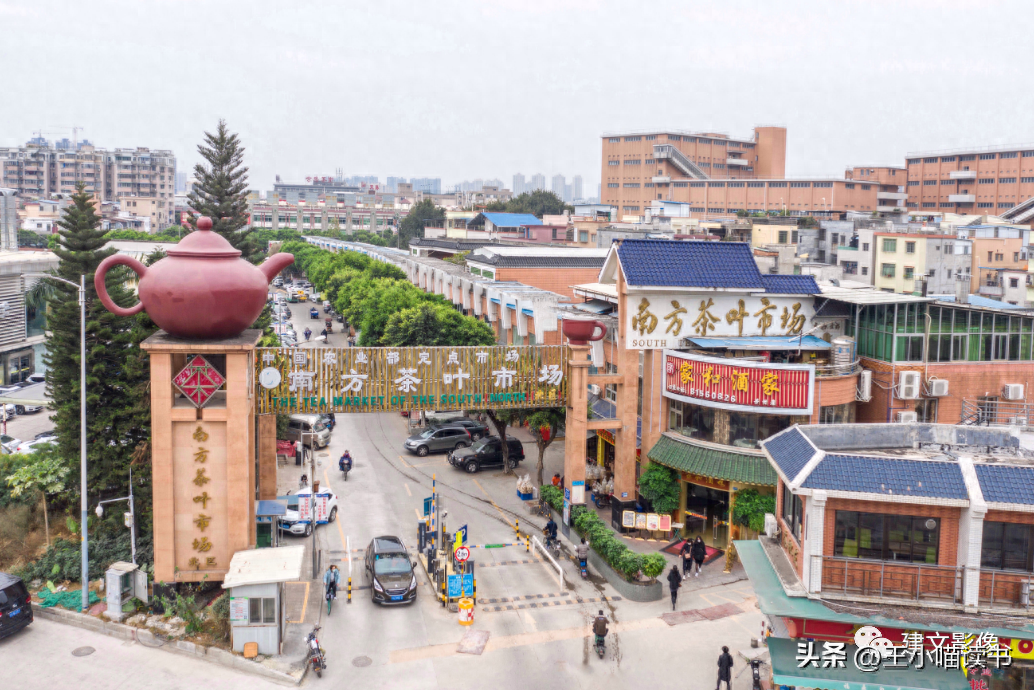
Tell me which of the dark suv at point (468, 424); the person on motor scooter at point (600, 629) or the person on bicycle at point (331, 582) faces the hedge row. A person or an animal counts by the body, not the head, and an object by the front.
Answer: the person on motor scooter at point (600, 629)

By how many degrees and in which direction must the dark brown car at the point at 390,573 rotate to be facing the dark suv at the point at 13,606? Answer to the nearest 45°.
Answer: approximately 90° to its right

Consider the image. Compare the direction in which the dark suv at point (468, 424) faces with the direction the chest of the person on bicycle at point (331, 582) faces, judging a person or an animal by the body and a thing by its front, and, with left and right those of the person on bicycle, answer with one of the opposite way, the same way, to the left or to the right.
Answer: to the right

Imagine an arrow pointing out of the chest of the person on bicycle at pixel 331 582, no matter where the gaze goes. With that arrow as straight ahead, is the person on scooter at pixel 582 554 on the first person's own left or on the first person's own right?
on the first person's own left

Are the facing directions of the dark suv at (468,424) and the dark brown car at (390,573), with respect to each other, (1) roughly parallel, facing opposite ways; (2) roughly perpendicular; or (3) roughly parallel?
roughly perpendicular

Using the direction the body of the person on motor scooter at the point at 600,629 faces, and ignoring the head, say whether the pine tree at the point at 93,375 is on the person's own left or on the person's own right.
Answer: on the person's own left

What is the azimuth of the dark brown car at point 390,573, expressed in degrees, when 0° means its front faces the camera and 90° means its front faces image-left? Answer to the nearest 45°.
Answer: approximately 0°

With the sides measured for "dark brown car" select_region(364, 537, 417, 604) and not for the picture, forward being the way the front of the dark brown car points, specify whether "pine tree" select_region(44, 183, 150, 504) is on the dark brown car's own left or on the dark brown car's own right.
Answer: on the dark brown car's own right

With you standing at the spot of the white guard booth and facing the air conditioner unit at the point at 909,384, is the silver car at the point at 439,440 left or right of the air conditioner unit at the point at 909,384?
left
